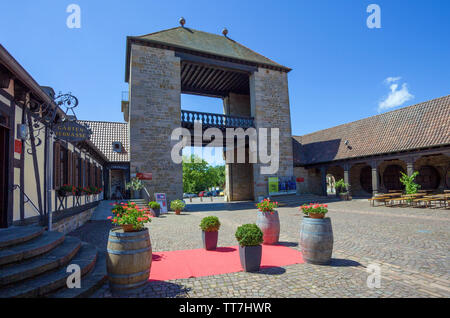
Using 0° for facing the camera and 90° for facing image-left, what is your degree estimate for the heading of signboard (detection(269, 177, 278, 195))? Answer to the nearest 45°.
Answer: approximately 0°

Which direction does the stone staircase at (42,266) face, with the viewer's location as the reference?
facing the viewer and to the right of the viewer

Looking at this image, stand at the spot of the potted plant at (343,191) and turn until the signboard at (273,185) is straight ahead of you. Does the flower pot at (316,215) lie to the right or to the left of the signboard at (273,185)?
left

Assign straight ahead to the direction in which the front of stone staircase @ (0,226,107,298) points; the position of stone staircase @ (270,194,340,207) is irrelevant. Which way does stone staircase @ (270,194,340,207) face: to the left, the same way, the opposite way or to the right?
to the right

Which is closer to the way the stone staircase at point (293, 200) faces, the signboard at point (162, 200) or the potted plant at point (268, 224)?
the potted plant

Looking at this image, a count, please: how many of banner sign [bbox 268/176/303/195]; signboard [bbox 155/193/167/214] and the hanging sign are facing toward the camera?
3

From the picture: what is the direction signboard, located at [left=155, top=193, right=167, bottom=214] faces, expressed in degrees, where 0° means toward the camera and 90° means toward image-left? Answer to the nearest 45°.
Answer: approximately 0°
